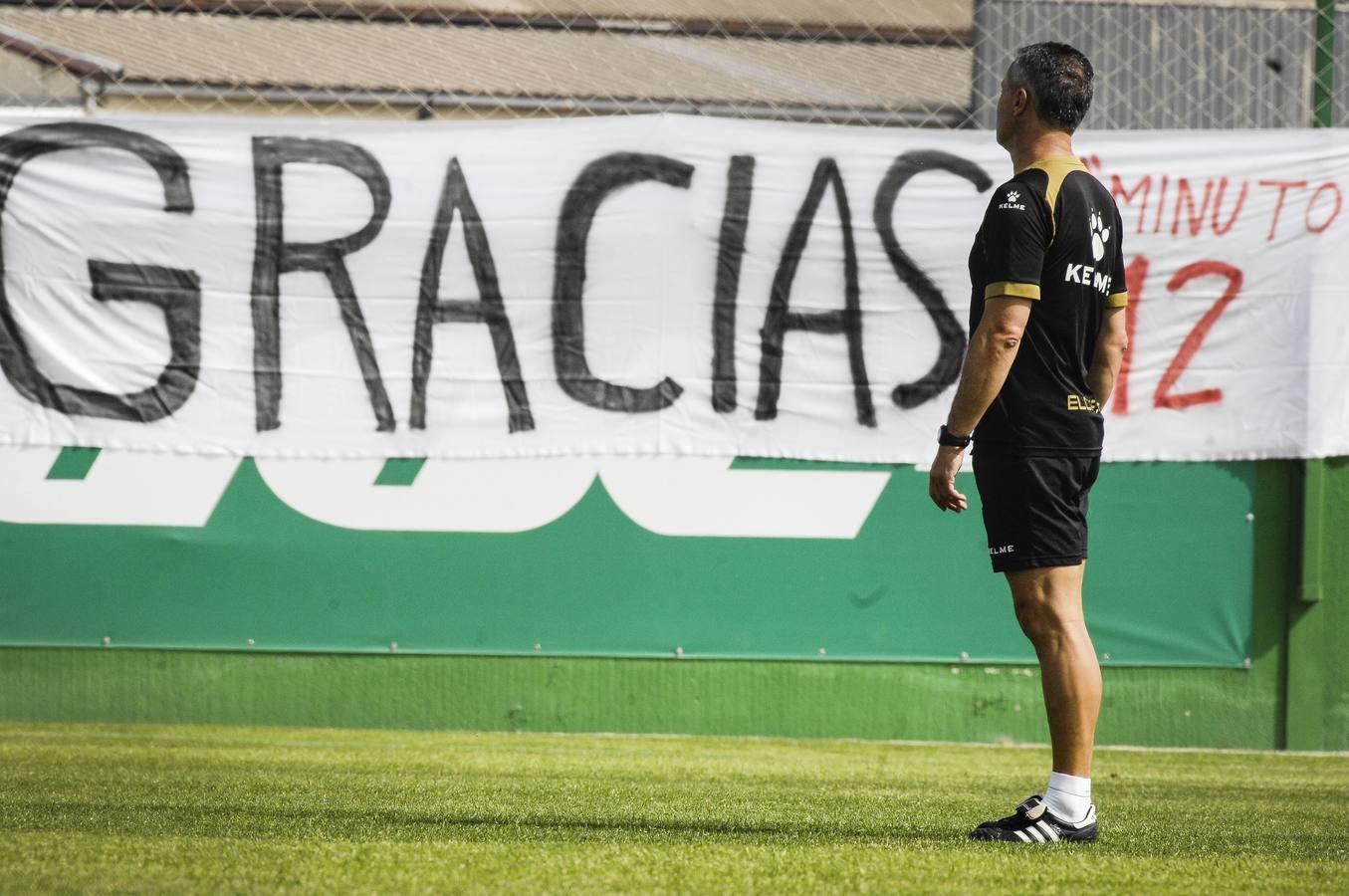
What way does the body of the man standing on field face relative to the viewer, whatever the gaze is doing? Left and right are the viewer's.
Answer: facing away from the viewer and to the left of the viewer

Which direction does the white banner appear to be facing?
toward the camera

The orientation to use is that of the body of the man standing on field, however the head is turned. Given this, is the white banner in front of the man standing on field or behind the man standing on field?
in front

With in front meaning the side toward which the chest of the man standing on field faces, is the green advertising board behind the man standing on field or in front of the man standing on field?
in front

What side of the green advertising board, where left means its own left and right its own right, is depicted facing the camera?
front

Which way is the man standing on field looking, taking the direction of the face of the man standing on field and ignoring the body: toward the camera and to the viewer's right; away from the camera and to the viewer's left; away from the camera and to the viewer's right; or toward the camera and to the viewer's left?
away from the camera and to the viewer's left
